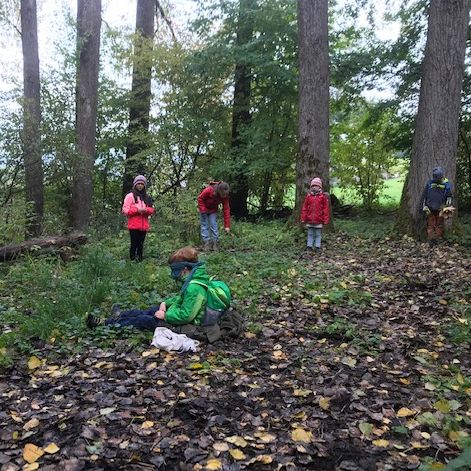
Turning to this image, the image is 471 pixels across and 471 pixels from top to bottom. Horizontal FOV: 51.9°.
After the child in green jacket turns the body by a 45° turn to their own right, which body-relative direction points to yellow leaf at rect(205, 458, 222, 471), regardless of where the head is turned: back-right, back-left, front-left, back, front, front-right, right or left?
back-left

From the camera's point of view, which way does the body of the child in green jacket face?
to the viewer's left

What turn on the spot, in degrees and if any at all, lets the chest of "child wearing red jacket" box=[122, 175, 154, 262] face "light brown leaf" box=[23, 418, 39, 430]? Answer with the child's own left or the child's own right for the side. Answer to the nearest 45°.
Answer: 0° — they already face it

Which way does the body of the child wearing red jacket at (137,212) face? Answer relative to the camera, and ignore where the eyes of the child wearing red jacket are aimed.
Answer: toward the camera

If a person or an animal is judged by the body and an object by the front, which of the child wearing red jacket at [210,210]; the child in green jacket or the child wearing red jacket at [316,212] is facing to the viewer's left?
the child in green jacket

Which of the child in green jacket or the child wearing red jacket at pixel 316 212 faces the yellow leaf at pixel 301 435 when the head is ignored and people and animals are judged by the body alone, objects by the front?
the child wearing red jacket

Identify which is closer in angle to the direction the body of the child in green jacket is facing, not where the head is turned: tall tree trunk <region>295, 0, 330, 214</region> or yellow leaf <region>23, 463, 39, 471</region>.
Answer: the yellow leaf

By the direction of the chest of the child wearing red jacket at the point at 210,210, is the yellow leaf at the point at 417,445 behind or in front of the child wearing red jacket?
in front

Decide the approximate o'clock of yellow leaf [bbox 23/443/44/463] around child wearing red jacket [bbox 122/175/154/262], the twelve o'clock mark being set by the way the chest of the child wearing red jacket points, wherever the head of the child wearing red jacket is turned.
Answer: The yellow leaf is roughly at 12 o'clock from the child wearing red jacket.

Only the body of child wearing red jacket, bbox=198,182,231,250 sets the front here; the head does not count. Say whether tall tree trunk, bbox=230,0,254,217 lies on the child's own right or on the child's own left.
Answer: on the child's own left

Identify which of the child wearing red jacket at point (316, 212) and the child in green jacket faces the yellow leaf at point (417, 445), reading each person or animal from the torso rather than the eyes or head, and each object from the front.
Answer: the child wearing red jacket

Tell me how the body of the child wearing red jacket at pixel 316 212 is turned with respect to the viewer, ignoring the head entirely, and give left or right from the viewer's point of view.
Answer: facing the viewer

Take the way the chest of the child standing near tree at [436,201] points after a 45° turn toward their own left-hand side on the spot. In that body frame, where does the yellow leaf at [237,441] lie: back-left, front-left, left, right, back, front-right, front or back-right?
front-right

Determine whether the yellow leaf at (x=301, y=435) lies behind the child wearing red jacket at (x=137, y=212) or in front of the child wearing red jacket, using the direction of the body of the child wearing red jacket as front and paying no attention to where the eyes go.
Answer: in front
